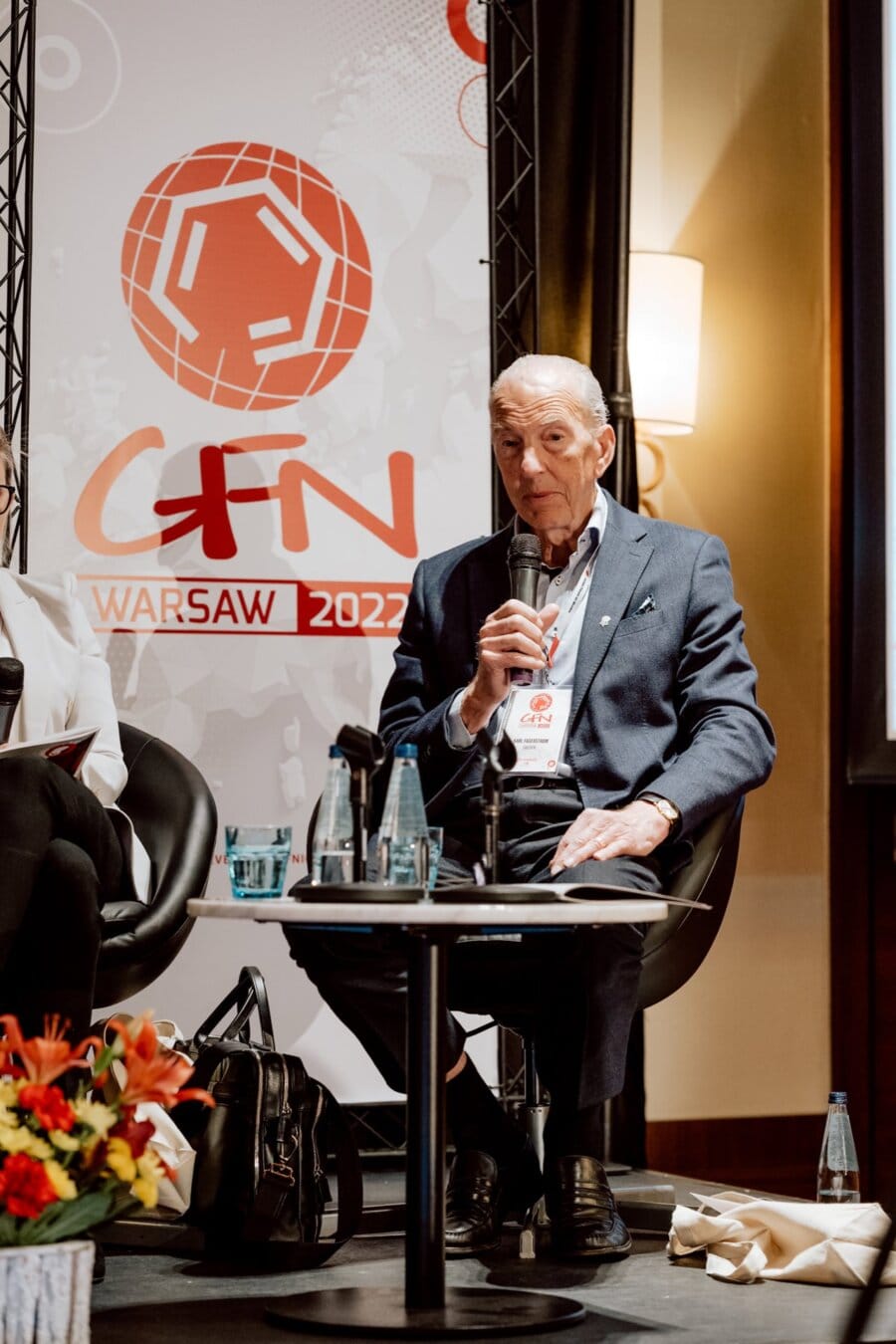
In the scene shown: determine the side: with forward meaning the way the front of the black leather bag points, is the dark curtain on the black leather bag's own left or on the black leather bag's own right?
on the black leather bag's own left

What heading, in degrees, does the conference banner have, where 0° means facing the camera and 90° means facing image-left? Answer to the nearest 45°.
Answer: approximately 0°

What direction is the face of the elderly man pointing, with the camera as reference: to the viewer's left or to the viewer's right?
to the viewer's left

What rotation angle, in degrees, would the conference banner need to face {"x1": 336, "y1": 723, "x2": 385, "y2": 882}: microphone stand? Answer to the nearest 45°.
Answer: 0° — it already faces it

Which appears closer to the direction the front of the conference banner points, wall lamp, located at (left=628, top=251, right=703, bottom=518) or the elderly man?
the elderly man
